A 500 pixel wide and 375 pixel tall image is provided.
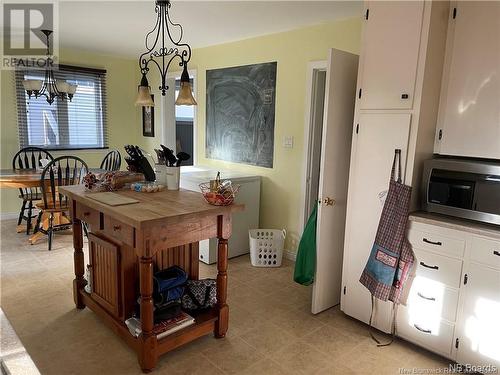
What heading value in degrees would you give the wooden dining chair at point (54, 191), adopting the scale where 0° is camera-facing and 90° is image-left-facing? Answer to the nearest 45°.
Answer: approximately 135°

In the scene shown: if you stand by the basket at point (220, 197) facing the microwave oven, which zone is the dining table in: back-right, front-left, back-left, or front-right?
back-left

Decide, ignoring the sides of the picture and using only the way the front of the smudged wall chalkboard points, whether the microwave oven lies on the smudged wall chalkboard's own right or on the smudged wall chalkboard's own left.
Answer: on the smudged wall chalkboard's own left

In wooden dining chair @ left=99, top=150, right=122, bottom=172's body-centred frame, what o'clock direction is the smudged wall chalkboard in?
The smudged wall chalkboard is roughly at 9 o'clock from the wooden dining chair.

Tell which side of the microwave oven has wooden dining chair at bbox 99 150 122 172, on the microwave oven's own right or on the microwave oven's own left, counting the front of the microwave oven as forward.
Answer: on the microwave oven's own right

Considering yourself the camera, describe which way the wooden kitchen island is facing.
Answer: facing the viewer and to the left of the viewer

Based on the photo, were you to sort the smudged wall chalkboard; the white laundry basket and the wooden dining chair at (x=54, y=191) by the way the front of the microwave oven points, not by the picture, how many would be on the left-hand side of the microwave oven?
0

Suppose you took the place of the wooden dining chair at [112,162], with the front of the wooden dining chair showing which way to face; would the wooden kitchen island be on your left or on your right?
on your left

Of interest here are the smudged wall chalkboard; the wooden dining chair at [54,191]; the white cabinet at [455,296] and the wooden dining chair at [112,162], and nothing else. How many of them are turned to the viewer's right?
0

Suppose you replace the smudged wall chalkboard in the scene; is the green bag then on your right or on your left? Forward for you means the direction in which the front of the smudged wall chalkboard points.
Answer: on your left

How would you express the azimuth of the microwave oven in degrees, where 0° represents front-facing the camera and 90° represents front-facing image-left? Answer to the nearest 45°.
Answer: approximately 45°

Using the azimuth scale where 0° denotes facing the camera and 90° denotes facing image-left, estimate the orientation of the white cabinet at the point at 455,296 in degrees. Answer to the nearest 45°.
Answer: approximately 45°

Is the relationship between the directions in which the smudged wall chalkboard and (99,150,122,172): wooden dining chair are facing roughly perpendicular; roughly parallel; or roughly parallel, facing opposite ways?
roughly parallel

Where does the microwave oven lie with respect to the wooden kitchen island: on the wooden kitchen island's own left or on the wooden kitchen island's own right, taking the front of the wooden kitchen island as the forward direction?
on the wooden kitchen island's own left
